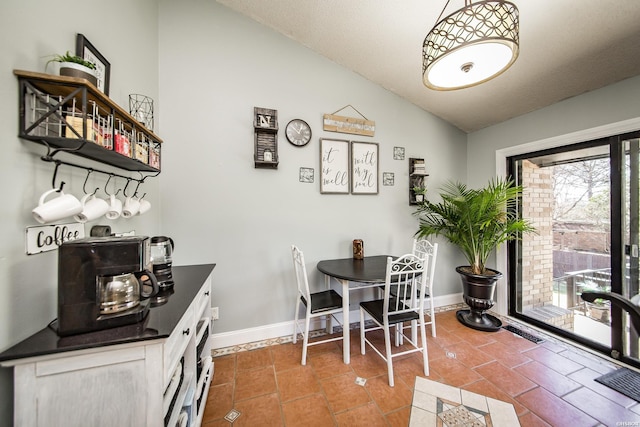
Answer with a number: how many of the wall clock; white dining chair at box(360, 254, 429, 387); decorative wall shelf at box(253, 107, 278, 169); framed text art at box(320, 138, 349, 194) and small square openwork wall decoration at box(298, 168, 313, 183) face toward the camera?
4

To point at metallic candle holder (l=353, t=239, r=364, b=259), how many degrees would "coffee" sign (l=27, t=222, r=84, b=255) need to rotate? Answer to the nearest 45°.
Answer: approximately 45° to its left

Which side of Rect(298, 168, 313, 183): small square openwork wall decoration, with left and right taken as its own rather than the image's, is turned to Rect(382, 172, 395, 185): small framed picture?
left

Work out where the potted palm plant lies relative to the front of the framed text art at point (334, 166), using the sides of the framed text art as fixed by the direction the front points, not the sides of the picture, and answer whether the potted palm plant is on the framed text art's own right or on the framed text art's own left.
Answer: on the framed text art's own left

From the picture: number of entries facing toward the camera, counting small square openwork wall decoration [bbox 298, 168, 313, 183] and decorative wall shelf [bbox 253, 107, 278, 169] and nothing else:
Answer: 2

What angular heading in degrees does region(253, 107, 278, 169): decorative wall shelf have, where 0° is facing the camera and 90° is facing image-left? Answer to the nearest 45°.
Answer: approximately 0°

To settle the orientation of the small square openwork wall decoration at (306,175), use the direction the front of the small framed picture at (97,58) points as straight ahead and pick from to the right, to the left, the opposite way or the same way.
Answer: to the right

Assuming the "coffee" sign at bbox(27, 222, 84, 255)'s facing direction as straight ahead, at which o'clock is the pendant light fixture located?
The pendant light fixture is roughly at 12 o'clock from the "coffee" sign.

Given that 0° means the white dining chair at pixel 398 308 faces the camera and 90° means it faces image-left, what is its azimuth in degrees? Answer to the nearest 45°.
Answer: approximately 135°
